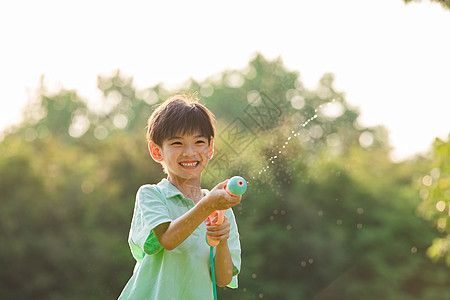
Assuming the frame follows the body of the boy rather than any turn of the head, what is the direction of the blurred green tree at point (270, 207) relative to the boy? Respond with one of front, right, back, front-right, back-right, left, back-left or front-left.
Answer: back-left

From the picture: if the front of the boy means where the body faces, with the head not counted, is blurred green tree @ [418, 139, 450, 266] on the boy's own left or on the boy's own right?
on the boy's own left

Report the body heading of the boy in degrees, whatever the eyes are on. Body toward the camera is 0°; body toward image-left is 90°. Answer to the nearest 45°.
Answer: approximately 315°
